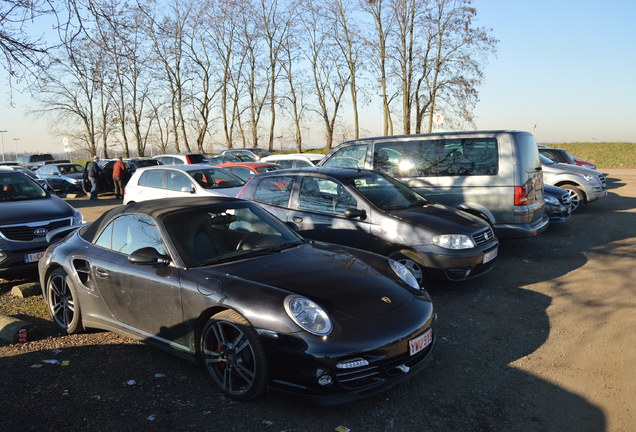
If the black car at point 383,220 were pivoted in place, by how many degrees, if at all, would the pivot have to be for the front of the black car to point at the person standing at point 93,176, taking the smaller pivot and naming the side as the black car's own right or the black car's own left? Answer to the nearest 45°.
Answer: approximately 180°

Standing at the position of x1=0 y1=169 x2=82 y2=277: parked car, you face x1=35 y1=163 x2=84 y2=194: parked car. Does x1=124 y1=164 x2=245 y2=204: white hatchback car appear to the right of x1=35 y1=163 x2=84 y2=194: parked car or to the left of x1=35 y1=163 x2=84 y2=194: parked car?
right

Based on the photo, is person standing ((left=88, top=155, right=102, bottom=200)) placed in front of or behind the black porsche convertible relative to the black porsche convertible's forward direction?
behind

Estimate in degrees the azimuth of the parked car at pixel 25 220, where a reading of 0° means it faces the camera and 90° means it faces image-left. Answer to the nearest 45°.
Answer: approximately 315°

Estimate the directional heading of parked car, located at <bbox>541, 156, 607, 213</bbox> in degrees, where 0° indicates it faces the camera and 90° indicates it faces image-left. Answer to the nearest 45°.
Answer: approximately 315°

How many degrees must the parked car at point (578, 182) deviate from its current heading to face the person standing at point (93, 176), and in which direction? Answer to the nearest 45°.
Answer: approximately 135° to its right

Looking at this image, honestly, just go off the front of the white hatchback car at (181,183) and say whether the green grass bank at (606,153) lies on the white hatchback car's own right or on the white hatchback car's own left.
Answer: on the white hatchback car's own left
